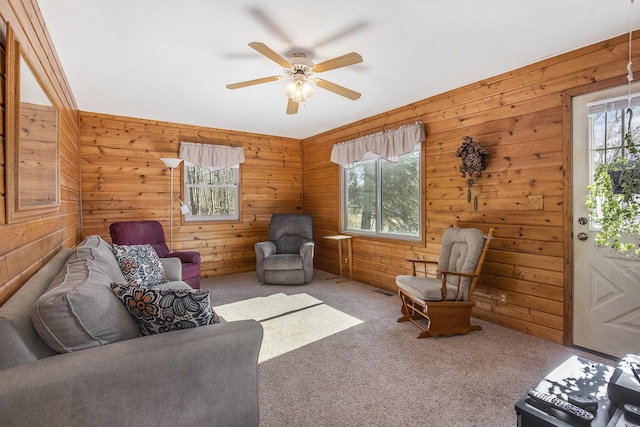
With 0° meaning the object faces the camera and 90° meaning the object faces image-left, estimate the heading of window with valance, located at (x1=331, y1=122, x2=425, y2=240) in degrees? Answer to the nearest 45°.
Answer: approximately 45°

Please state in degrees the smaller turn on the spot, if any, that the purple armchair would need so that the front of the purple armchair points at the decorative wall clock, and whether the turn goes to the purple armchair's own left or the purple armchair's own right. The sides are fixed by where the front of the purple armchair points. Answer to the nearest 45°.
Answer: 0° — it already faces it

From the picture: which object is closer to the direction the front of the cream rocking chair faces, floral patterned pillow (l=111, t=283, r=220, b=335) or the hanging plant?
the floral patterned pillow

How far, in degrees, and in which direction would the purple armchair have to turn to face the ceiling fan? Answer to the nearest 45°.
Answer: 0° — it already faces it

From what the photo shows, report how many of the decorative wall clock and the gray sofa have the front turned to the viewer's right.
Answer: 1

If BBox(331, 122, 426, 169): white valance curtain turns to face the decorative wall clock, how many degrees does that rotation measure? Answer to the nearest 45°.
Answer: approximately 90° to its left

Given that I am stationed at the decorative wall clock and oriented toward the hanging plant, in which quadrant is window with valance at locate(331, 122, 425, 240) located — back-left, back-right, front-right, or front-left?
back-right

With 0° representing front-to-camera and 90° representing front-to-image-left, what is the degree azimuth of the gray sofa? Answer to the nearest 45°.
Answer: approximately 270°

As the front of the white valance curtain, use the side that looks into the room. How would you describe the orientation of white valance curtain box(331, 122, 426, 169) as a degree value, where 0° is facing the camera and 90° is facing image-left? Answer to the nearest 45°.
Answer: approximately 45°

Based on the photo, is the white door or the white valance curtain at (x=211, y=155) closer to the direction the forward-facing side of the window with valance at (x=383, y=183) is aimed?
the white valance curtain
